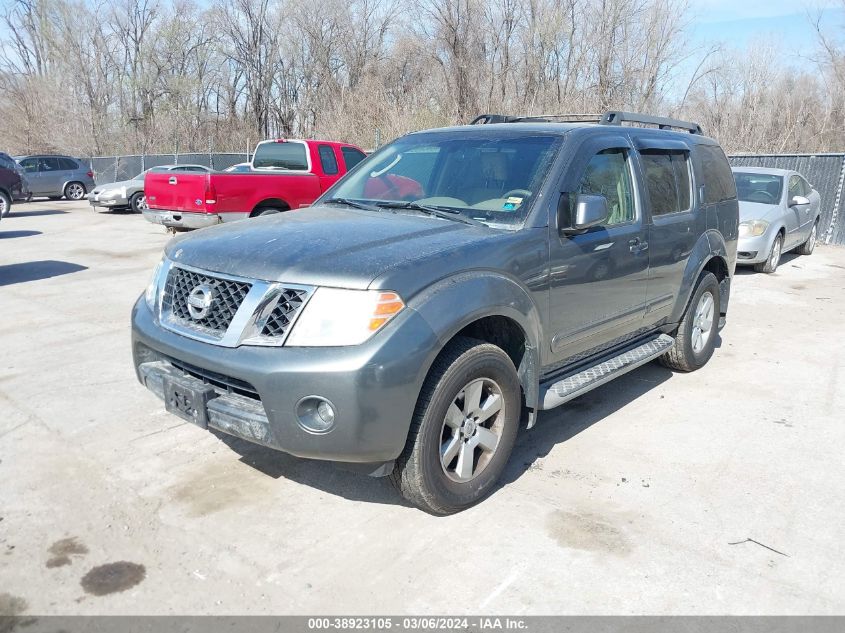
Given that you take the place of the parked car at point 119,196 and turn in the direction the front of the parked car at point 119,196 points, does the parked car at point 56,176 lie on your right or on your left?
on your right

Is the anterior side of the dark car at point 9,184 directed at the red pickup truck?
no

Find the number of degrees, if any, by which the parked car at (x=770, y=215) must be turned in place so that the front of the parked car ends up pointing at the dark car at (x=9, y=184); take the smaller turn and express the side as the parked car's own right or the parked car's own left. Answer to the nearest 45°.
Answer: approximately 45° to the parked car's own right

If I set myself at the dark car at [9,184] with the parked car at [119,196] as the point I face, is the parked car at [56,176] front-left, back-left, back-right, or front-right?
front-left

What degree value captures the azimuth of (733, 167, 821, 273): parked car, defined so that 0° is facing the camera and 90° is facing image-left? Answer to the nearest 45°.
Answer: approximately 45°

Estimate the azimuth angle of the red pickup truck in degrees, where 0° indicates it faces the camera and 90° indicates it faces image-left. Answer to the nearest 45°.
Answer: approximately 225°

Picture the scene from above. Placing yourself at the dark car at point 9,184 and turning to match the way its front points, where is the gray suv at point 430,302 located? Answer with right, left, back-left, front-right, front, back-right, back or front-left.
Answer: left

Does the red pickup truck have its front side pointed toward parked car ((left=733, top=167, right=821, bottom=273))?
no

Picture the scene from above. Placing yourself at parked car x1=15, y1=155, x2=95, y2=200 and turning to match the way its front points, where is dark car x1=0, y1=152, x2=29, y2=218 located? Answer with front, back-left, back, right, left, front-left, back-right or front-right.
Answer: left

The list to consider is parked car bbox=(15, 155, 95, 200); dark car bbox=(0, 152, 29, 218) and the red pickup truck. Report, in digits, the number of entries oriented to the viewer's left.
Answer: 2

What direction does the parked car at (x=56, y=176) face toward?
to the viewer's left

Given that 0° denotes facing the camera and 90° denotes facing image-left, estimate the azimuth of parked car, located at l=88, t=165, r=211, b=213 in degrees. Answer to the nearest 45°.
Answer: approximately 45°

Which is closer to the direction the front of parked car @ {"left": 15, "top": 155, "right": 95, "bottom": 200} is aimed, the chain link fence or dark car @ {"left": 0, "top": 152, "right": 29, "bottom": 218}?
the dark car
